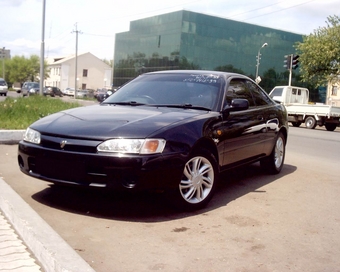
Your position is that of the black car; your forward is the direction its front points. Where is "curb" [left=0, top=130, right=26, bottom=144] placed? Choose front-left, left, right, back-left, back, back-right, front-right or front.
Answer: right

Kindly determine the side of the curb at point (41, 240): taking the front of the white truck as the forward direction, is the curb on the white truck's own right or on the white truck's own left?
on the white truck's own left

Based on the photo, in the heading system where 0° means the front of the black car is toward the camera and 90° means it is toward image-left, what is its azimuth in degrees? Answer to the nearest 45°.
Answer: approximately 45°

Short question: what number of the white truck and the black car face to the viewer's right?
0

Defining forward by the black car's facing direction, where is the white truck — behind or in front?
behind

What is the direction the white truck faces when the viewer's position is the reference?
facing away from the viewer and to the left of the viewer

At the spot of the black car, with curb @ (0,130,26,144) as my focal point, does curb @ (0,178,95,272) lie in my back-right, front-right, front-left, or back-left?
back-left

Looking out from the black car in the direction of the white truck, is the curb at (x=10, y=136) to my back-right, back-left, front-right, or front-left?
front-left

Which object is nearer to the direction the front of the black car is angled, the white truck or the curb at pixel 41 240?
the curb

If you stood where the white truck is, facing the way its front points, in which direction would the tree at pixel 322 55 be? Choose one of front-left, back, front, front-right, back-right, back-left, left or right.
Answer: front-right

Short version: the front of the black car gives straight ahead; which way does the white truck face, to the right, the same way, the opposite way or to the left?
to the right
